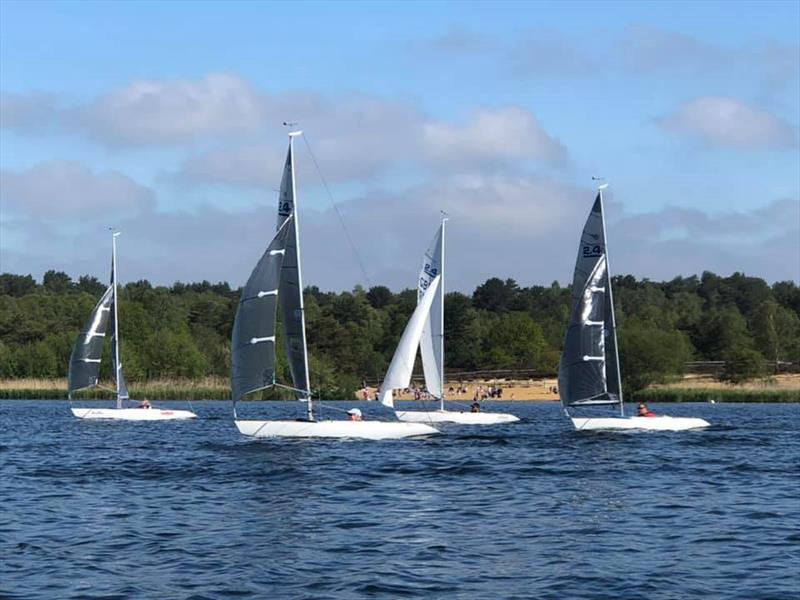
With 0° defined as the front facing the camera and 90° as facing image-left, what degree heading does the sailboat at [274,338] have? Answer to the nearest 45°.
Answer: approximately 90°
